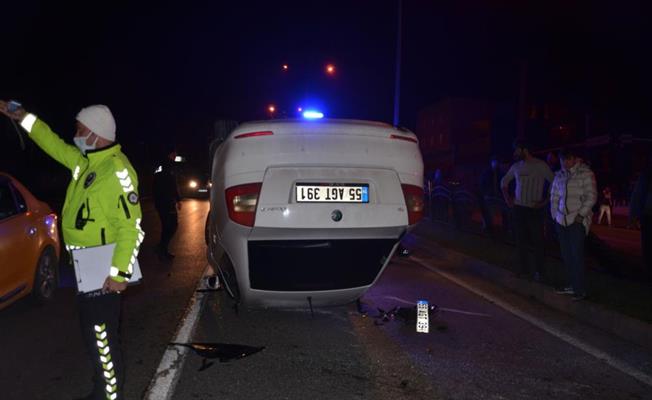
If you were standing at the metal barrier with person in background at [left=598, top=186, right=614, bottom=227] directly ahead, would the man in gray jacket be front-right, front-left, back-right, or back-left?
back-right
